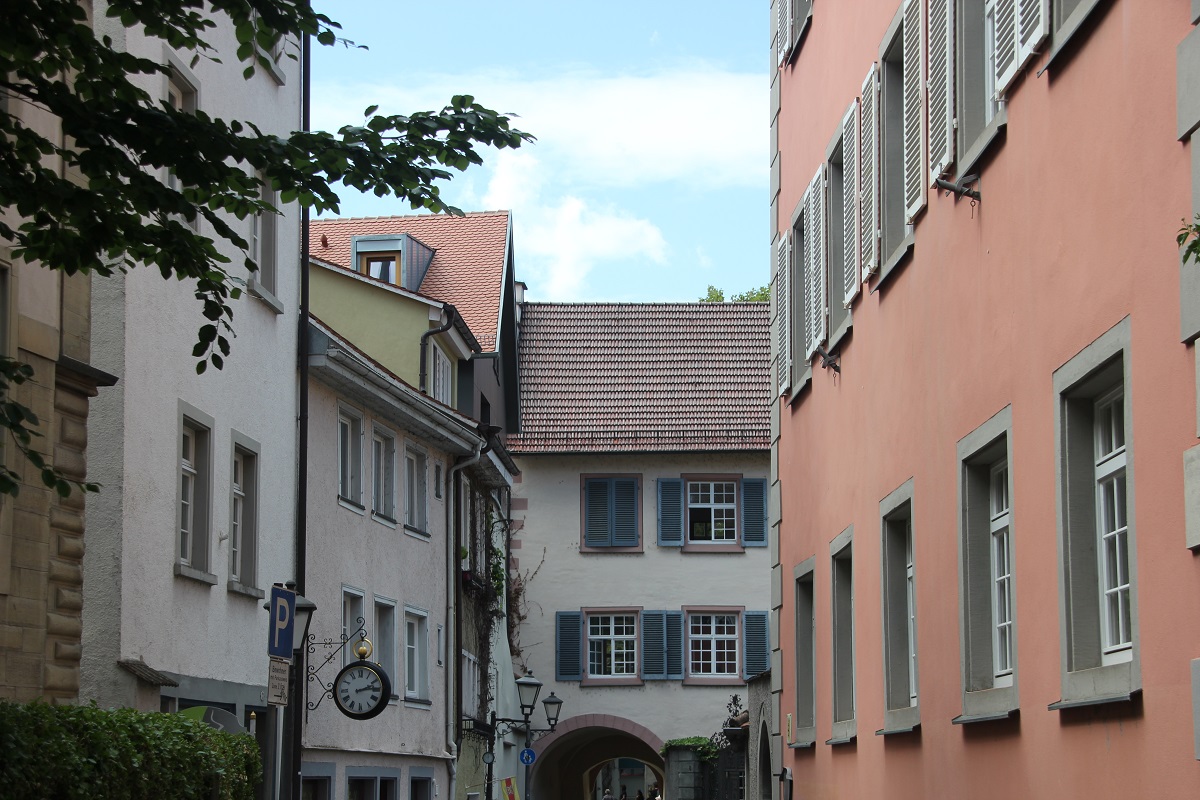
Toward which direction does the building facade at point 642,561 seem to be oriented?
toward the camera

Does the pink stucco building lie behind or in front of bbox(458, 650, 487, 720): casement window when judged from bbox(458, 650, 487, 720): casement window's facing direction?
in front

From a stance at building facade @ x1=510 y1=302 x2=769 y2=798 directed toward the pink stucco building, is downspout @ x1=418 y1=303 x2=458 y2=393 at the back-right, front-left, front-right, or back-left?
front-right

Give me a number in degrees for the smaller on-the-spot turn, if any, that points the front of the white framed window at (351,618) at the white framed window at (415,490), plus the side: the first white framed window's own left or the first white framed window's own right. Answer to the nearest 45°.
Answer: approximately 135° to the first white framed window's own left

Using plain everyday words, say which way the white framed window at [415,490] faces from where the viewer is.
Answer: facing the viewer and to the right of the viewer

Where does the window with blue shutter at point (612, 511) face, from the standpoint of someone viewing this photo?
facing the viewer

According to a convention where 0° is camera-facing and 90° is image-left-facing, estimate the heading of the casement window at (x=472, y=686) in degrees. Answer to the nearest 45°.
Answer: approximately 315°

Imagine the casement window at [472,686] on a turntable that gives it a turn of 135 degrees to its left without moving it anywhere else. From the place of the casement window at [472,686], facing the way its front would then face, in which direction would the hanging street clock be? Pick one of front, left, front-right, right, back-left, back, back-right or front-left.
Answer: back

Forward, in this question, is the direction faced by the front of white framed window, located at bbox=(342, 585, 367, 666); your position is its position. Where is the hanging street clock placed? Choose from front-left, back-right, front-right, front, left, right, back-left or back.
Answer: front-right

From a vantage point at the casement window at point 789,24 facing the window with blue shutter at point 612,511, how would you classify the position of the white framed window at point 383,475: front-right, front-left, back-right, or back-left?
front-left
